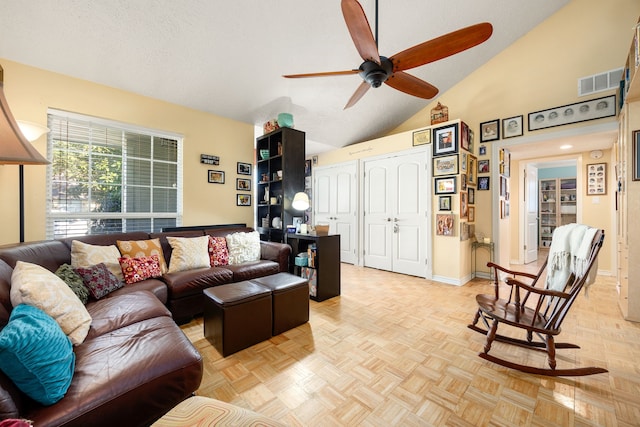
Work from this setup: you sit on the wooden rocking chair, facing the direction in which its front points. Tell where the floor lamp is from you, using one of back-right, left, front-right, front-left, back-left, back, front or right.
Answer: front-left

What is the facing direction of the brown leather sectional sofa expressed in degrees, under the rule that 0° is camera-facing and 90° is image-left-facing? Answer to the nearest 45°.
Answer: approximately 315°

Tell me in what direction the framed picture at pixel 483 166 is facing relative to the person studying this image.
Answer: facing the viewer

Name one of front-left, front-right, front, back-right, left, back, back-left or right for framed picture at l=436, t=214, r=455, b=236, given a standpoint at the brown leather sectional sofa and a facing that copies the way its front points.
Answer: front-left

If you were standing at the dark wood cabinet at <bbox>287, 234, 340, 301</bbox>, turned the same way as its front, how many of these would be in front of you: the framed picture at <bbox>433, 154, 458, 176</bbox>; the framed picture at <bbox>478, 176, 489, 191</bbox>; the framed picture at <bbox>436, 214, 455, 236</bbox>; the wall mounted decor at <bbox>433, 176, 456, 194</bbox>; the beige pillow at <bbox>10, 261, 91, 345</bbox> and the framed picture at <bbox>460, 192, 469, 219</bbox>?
1

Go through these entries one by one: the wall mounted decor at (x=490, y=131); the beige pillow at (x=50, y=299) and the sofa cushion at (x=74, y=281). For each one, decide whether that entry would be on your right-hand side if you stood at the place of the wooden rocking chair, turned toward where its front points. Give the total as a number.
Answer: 1

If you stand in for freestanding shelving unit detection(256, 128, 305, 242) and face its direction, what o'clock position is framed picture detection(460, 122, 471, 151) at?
The framed picture is roughly at 8 o'clock from the freestanding shelving unit.

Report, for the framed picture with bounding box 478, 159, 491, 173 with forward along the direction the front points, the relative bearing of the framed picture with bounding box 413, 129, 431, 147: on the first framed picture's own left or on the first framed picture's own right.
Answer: on the first framed picture's own right
